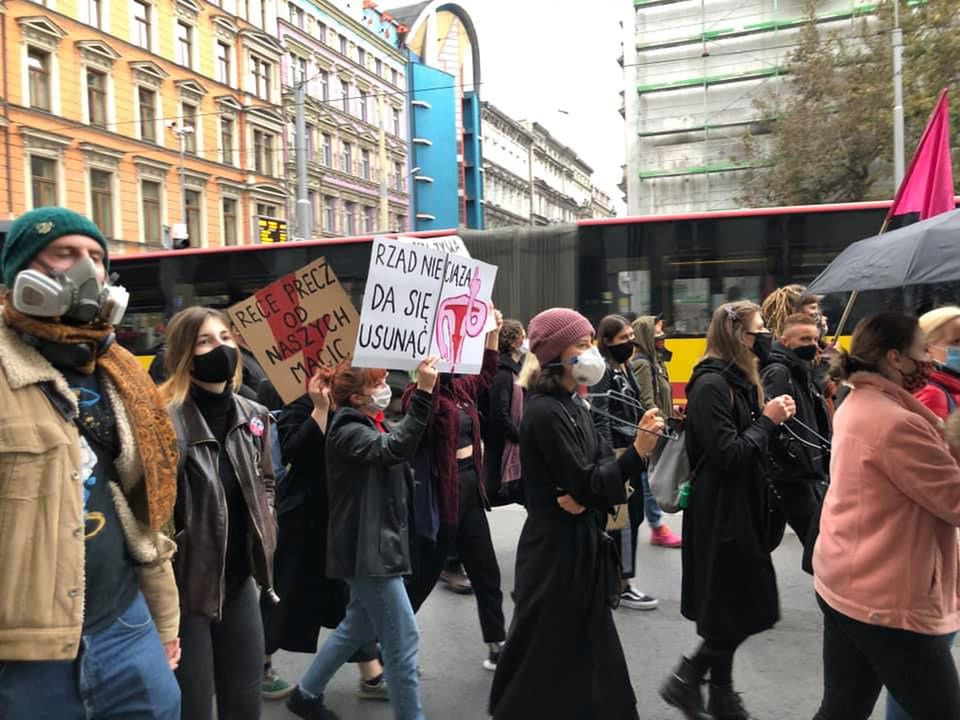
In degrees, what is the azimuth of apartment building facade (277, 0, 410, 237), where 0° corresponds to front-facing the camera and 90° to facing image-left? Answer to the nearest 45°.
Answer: approximately 315°

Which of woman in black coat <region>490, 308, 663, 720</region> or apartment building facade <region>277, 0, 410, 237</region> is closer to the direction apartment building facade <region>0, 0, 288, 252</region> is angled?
the woman in black coat

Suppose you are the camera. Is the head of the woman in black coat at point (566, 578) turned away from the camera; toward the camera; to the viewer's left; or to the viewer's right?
to the viewer's right

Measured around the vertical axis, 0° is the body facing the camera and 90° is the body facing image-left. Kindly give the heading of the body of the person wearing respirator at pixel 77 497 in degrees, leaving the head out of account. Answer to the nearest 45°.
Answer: approximately 315°

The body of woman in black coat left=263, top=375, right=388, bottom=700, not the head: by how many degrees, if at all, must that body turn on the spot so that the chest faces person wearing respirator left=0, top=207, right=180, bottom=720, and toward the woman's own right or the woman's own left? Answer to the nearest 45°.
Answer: approximately 90° to the woman's own right

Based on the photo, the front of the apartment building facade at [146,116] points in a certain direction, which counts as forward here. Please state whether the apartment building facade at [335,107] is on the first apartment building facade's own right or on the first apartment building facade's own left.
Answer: on the first apartment building facade's own left

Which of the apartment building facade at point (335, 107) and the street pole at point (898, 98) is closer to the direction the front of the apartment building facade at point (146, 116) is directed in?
the street pole
